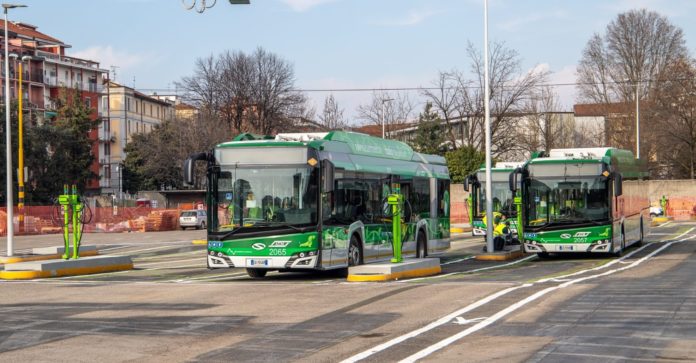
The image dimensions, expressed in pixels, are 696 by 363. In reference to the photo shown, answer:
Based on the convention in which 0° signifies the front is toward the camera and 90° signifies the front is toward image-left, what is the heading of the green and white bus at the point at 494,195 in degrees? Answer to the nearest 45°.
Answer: approximately 0°

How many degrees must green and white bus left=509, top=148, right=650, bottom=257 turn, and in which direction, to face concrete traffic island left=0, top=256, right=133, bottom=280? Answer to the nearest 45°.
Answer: approximately 45° to its right

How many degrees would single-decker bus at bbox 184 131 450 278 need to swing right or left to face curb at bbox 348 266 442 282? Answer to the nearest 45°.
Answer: approximately 135° to its left

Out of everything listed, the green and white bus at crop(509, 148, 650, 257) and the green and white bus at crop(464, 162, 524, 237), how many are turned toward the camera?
2

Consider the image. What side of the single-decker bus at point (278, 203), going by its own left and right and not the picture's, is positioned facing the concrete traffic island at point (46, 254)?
right

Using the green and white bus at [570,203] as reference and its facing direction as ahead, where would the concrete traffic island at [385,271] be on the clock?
The concrete traffic island is roughly at 1 o'clock from the green and white bus.

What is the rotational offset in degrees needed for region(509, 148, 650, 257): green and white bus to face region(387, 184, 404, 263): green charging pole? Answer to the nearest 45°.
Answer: approximately 45° to its right

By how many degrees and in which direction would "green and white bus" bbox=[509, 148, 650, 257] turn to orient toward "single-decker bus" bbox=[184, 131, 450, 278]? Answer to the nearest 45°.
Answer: approximately 45° to its right

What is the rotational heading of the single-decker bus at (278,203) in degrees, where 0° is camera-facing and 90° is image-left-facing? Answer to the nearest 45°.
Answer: approximately 45°

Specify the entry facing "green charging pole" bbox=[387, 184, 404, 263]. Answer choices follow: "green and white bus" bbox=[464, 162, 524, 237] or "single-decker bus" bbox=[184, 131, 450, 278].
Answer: the green and white bus

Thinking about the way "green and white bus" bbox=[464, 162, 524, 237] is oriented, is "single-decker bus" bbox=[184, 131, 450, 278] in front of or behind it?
in front

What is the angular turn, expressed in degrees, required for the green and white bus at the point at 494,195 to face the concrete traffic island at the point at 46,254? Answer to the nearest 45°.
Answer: approximately 45° to its right

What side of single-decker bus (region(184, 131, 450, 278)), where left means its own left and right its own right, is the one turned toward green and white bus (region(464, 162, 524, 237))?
back
